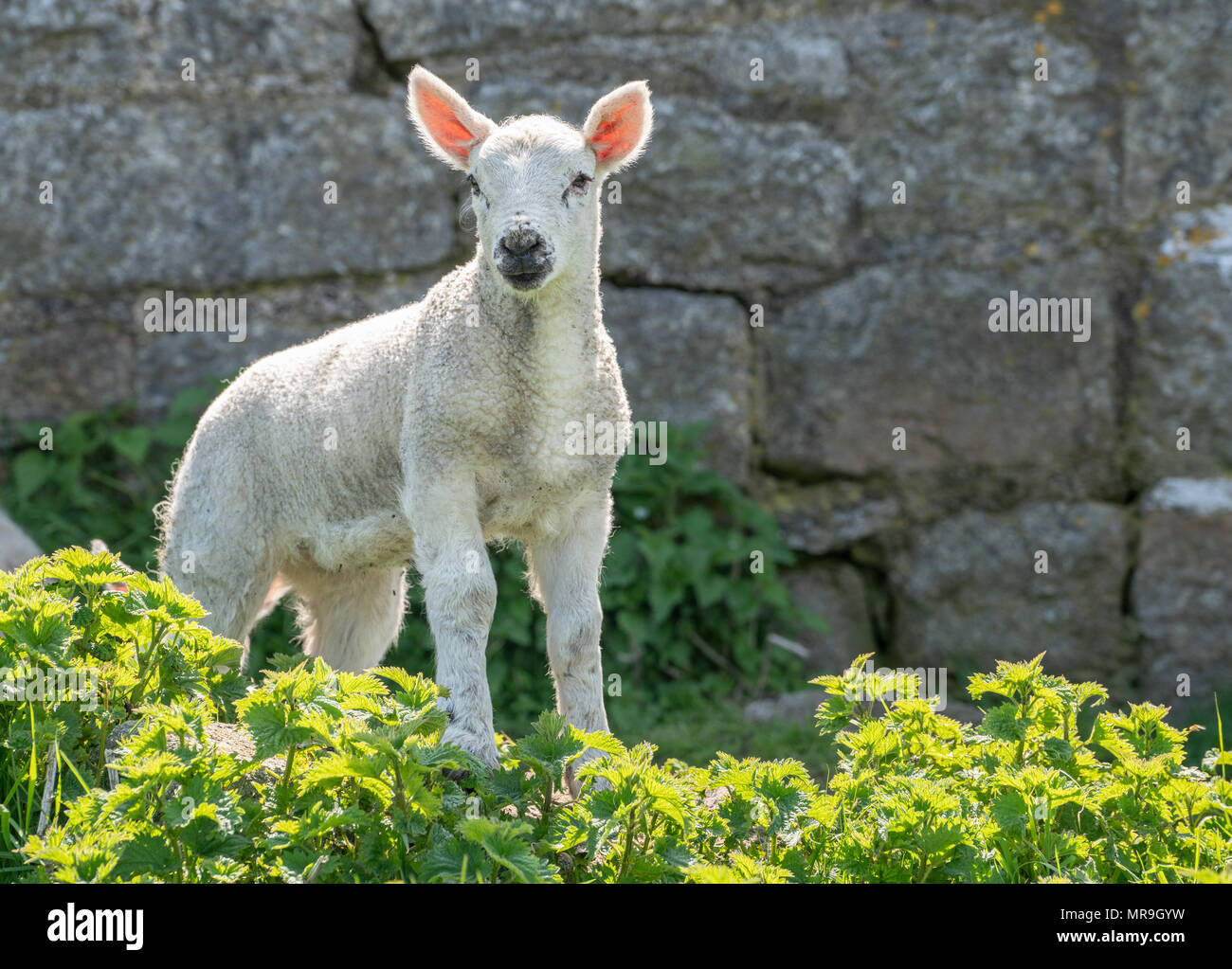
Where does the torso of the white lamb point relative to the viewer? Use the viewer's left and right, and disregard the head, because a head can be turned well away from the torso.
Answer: facing the viewer and to the right of the viewer

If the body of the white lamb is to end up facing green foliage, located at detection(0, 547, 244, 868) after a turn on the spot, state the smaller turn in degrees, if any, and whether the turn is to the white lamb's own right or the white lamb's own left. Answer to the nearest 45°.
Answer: approximately 90° to the white lamb's own right
